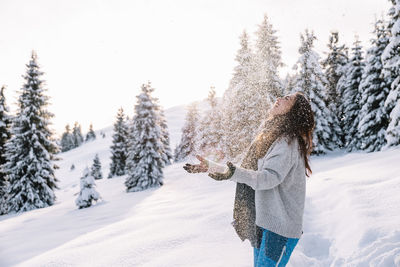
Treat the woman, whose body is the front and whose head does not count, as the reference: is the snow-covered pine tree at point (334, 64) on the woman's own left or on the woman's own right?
on the woman's own right

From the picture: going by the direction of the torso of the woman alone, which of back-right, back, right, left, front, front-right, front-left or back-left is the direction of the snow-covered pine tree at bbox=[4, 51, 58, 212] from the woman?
front-right

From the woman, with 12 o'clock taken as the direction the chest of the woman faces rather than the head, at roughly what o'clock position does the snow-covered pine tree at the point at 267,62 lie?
The snow-covered pine tree is roughly at 3 o'clock from the woman.

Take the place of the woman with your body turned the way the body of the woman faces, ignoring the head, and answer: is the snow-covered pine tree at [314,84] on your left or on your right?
on your right

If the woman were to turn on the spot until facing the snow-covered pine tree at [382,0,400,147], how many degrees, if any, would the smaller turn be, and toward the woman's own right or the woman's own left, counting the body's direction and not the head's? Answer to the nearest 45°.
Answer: approximately 135° to the woman's own right

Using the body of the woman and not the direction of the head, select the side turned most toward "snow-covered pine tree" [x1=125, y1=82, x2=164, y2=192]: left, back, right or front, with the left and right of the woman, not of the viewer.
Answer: right

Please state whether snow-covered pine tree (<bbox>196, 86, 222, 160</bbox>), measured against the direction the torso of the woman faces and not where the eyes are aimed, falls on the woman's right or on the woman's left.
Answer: on the woman's right

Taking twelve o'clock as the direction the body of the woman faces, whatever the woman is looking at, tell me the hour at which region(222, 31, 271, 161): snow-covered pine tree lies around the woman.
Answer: The snow-covered pine tree is roughly at 3 o'clock from the woman.

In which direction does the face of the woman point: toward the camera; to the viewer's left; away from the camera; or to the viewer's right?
to the viewer's left

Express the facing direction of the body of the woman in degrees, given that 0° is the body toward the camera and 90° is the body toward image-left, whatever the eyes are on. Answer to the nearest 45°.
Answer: approximately 90°

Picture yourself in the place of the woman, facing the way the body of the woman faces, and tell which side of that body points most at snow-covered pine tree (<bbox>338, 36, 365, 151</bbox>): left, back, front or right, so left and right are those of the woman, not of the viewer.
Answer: right
